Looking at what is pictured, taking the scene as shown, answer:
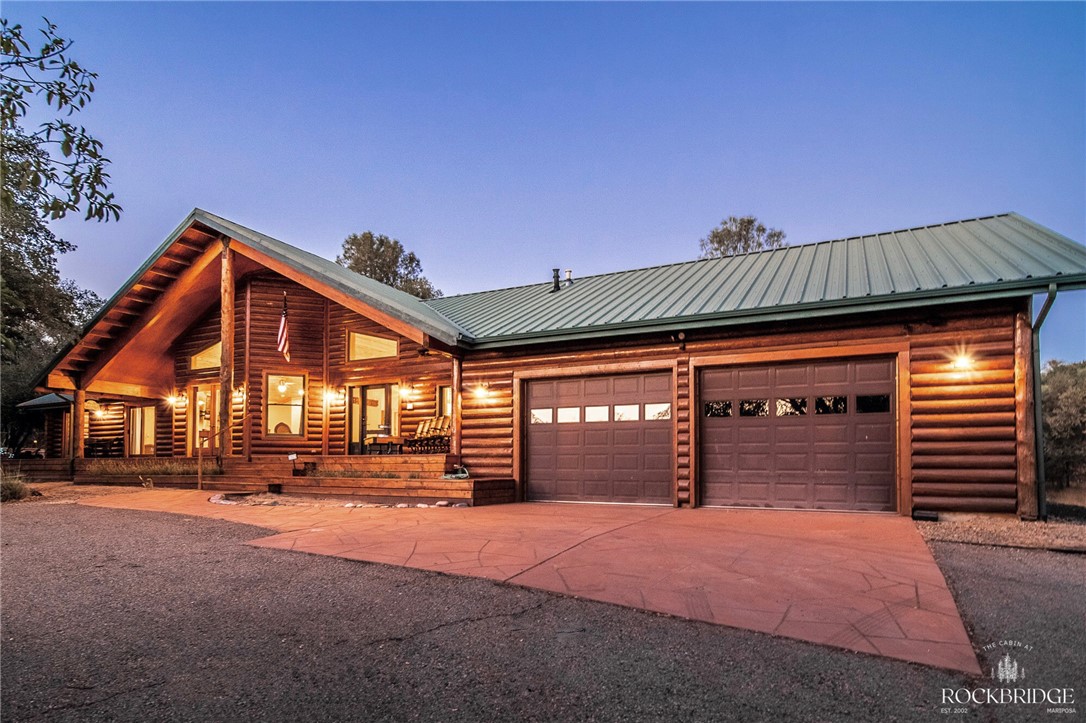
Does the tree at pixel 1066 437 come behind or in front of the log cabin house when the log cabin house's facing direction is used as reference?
behind

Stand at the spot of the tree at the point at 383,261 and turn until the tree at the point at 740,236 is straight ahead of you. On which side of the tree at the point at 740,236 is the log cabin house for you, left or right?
right

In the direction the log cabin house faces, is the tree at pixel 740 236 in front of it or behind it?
behind

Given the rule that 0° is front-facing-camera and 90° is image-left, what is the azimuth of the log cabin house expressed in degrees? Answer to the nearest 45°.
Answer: approximately 45°

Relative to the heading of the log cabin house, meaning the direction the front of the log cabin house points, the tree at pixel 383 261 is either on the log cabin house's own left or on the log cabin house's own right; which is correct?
on the log cabin house's own right
